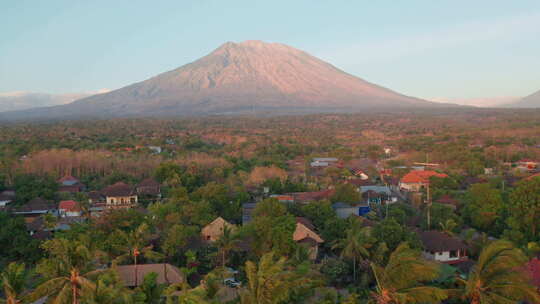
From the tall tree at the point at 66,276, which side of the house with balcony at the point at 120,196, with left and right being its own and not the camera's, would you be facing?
front

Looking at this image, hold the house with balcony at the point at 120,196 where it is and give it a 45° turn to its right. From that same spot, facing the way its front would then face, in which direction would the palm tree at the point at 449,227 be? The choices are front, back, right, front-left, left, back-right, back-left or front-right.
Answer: left

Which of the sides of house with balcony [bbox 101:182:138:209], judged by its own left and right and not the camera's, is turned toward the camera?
front

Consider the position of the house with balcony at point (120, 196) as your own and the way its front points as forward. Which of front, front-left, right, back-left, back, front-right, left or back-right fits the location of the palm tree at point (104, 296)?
front

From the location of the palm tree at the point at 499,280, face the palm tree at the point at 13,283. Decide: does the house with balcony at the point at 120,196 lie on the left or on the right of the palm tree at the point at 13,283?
right

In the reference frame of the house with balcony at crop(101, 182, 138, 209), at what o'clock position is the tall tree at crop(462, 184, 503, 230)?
The tall tree is roughly at 10 o'clock from the house with balcony.

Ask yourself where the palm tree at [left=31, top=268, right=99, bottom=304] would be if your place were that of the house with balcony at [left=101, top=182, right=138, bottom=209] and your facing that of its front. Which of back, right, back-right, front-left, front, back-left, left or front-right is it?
front

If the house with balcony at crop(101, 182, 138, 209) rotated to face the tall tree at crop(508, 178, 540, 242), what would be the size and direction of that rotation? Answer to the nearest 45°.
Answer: approximately 45° to its left

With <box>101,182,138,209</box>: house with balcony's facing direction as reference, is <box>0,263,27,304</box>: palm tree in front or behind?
in front

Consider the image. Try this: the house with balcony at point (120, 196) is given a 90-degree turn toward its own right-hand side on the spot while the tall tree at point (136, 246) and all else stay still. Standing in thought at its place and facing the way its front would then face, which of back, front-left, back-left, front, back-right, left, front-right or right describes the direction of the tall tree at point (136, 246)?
left

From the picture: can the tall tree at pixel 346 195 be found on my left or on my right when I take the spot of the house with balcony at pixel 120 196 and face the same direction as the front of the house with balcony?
on my left

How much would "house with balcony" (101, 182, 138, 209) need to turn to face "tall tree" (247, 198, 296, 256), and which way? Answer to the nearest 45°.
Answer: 0° — it already faces it

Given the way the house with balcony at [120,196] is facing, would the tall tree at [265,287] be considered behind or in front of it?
in front

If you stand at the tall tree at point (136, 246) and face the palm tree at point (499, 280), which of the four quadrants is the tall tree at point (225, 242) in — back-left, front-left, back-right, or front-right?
front-left

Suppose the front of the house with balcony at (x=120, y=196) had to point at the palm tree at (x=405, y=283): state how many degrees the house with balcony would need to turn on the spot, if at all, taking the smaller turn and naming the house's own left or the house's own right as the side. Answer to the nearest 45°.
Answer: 0° — it already faces it

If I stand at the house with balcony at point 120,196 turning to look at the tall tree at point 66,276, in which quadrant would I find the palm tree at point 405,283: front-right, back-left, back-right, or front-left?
front-left
